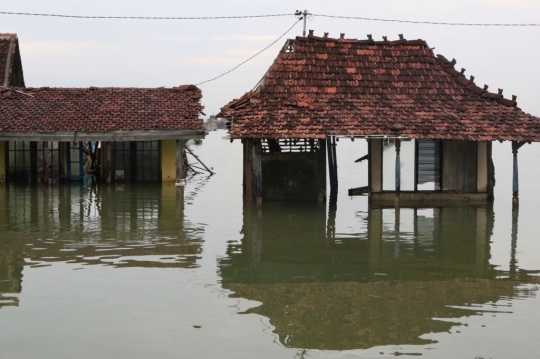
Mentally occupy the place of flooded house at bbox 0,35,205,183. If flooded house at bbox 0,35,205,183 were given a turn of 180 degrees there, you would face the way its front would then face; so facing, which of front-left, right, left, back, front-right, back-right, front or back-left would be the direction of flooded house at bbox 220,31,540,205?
back-right

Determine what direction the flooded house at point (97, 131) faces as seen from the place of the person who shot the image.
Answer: facing the viewer
